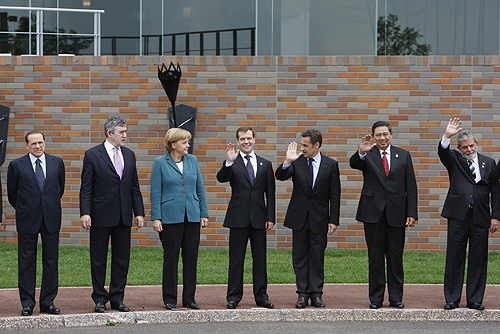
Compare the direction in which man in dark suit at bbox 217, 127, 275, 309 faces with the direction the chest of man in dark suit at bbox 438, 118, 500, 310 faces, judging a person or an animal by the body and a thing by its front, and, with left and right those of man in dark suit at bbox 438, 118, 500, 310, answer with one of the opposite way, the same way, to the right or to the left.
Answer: the same way

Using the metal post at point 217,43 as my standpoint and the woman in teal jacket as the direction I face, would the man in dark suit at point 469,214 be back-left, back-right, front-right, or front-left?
front-left

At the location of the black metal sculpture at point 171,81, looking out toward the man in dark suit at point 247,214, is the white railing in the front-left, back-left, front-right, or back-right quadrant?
back-right

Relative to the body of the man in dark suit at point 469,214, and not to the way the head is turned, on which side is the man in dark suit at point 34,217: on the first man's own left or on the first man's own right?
on the first man's own right

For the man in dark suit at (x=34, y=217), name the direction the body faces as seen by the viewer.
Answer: toward the camera

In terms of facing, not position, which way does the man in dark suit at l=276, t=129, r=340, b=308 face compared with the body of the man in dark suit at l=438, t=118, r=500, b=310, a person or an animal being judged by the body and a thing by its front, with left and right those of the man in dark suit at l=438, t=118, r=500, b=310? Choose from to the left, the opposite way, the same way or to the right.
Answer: the same way

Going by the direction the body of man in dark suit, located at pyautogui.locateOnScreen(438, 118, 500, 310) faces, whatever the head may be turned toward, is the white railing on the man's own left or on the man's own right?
on the man's own right

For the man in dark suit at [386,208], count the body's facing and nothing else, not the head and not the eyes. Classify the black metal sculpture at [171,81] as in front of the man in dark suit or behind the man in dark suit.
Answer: behind

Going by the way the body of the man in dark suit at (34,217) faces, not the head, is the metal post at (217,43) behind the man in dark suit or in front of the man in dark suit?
behind

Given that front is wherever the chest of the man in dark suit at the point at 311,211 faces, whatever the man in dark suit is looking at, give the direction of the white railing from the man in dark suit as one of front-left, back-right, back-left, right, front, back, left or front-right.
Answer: back-right

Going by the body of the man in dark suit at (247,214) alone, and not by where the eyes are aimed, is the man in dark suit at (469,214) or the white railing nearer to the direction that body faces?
the man in dark suit

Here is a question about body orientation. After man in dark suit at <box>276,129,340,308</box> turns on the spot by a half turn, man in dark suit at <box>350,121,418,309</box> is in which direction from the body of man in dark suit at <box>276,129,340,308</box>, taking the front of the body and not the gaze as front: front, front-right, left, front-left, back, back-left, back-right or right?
right

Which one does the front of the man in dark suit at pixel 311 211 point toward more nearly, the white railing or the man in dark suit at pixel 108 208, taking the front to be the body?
the man in dark suit

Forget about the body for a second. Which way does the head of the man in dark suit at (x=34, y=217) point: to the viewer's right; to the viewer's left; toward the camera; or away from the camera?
toward the camera

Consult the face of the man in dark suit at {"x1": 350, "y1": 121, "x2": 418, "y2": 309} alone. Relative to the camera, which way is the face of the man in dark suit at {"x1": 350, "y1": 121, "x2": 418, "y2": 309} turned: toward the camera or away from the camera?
toward the camera

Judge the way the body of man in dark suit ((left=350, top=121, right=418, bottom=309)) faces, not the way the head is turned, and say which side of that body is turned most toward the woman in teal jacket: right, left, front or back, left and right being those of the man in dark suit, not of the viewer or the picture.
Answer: right

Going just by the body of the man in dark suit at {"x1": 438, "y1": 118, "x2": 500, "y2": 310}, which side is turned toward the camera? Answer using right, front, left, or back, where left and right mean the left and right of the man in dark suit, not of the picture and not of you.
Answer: front
